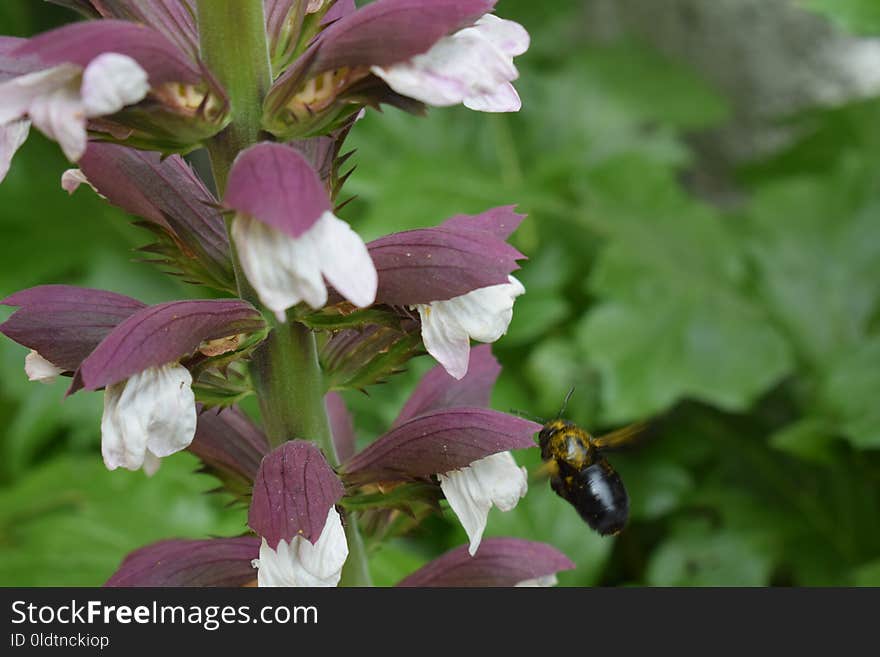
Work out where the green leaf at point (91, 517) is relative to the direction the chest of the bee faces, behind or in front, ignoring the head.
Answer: in front

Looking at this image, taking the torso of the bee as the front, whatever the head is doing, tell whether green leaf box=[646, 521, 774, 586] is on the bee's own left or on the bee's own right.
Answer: on the bee's own right

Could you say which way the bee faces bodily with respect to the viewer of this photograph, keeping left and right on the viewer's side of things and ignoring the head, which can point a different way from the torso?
facing away from the viewer and to the left of the viewer

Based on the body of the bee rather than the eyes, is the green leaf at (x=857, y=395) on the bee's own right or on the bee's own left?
on the bee's own right

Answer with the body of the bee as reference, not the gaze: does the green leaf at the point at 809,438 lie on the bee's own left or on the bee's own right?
on the bee's own right
